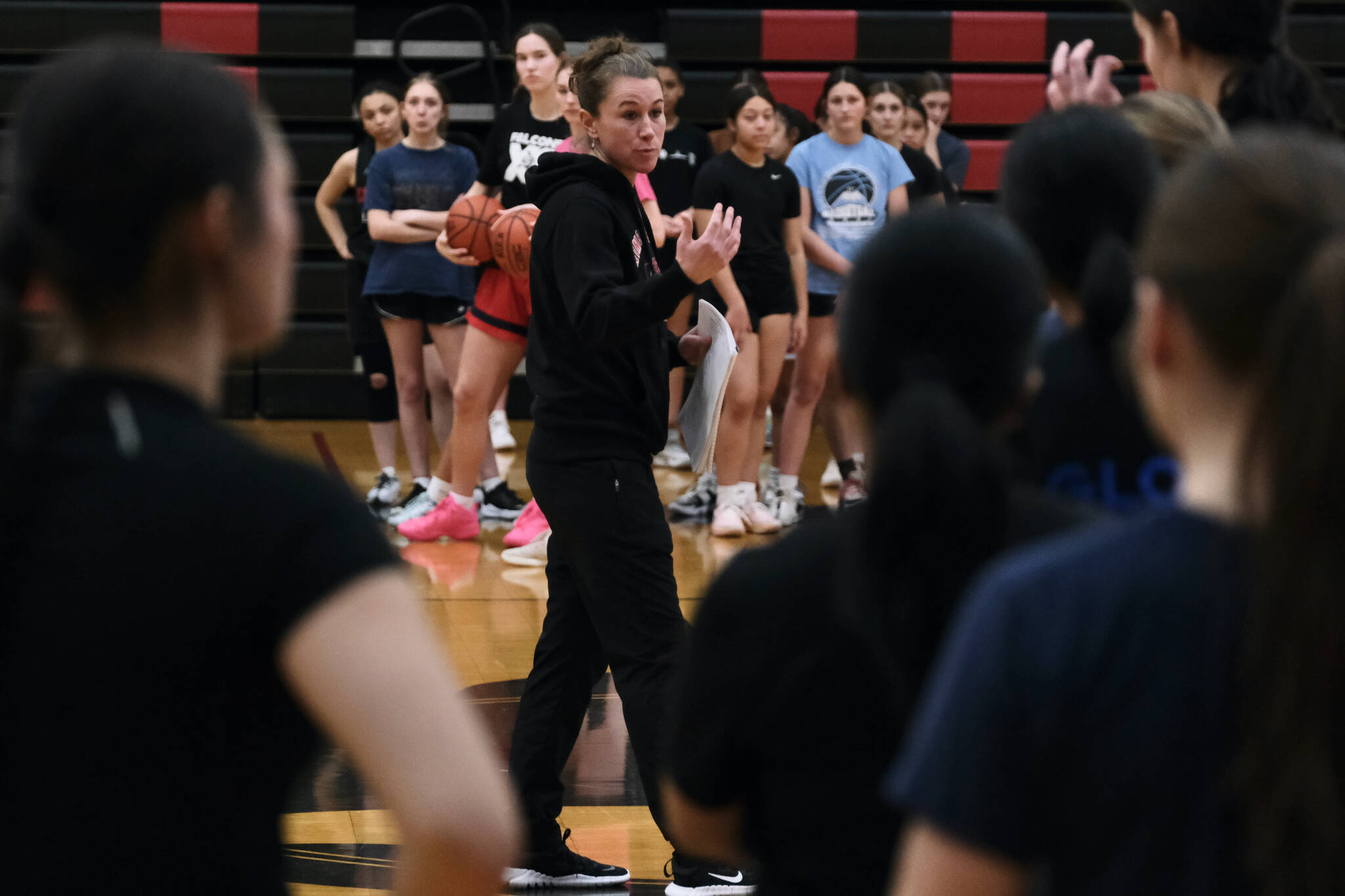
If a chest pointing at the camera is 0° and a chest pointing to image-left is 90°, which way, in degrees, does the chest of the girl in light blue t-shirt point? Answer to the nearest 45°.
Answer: approximately 0°

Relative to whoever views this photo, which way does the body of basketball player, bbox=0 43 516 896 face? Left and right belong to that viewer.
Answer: facing away from the viewer and to the right of the viewer

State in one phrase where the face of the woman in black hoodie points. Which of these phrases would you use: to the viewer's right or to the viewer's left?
to the viewer's right

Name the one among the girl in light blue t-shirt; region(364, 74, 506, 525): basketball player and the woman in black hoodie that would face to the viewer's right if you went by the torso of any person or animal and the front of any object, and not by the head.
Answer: the woman in black hoodie

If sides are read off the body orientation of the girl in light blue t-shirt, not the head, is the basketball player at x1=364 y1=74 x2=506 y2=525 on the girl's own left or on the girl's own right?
on the girl's own right
